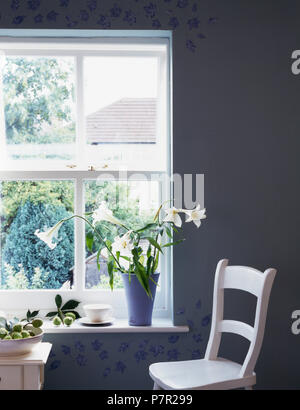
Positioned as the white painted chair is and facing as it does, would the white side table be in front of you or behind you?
in front

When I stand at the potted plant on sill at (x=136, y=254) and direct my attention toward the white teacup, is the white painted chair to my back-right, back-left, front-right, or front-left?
back-left

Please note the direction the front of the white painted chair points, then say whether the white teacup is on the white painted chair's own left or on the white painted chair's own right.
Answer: on the white painted chair's own right

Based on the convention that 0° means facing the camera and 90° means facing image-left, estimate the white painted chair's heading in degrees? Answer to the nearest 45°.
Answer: approximately 45°
